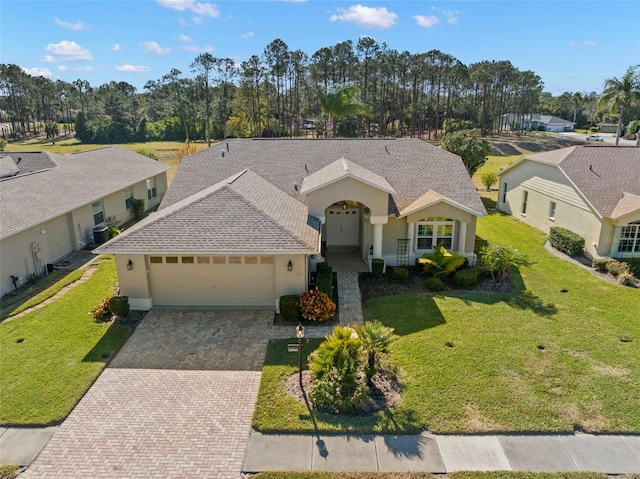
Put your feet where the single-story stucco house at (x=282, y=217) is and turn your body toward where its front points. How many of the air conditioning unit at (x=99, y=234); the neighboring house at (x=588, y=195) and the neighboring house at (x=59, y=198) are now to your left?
1

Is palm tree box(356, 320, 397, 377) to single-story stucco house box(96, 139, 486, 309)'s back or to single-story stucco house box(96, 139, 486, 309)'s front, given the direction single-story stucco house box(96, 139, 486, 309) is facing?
to the front

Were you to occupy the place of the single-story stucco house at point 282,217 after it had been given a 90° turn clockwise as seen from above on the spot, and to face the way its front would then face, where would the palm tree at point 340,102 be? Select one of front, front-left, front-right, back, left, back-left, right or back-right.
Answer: right

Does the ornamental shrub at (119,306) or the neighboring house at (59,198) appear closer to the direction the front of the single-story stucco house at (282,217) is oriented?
the ornamental shrub

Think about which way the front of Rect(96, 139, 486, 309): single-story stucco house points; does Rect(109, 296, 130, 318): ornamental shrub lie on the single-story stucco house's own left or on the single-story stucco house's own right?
on the single-story stucco house's own right

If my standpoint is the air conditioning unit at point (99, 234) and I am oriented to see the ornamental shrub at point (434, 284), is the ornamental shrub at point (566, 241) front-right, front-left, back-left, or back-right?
front-left

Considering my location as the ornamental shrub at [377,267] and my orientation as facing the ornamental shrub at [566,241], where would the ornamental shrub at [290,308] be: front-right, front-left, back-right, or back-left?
back-right

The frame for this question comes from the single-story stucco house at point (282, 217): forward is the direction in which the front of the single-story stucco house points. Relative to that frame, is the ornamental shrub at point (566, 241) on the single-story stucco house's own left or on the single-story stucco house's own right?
on the single-story stucco house's own left

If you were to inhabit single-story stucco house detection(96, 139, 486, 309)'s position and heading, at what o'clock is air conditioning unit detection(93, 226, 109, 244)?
The air conditioning unit is roughly at 4 o'clock from the single-story stucco house.

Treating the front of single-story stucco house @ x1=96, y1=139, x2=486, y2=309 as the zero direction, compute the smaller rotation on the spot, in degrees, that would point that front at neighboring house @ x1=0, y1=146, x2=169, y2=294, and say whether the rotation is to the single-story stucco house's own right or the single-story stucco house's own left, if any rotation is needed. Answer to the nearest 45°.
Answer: approximately 135° to the single-story stucco house's own right

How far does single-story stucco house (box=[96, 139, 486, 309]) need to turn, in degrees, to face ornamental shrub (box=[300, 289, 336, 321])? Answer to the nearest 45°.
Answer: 0° — it already faces it

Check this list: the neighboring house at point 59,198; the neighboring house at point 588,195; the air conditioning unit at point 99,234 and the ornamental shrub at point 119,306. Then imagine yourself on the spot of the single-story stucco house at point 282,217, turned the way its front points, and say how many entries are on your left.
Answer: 1

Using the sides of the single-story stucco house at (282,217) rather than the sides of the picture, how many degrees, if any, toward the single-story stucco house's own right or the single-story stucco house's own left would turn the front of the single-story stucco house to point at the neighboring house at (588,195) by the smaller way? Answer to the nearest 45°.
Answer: approximately 90° to the single-story stucco house's own left

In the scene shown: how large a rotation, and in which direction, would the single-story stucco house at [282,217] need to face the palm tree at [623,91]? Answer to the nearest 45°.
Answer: approximately 135° to its left

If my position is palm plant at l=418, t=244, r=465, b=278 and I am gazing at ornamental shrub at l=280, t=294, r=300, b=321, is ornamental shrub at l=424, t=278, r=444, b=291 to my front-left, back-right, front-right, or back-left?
front-left

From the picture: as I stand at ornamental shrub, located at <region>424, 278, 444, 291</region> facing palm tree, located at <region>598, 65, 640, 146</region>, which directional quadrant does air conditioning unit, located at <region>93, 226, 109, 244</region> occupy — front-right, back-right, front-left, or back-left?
back-left

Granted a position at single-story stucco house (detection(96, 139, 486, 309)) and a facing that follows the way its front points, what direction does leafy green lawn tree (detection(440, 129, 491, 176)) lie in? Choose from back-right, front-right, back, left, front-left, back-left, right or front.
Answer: back-left

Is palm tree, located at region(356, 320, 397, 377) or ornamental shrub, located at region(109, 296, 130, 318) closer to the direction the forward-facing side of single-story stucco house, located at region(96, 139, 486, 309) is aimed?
the palm tree

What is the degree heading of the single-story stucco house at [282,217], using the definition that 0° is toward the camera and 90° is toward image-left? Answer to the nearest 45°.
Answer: approximately 0°

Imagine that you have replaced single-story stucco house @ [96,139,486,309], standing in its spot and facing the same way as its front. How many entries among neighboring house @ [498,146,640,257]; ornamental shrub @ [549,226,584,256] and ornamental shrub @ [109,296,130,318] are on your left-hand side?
2

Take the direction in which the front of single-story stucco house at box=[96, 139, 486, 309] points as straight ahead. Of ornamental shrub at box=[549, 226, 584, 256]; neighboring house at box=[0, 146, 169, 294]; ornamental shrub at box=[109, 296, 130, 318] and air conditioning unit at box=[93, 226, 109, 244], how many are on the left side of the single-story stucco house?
1
